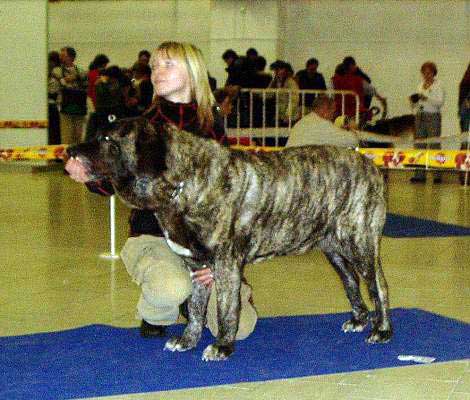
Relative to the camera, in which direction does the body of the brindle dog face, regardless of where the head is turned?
to the viewer's left

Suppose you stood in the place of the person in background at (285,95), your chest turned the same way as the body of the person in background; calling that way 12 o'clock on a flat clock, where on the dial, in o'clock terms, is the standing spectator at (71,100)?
The standing spectator is roughly at 2 o'clock from the person in background.

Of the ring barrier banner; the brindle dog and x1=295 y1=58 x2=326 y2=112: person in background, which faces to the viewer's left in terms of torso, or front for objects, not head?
the brindle dog

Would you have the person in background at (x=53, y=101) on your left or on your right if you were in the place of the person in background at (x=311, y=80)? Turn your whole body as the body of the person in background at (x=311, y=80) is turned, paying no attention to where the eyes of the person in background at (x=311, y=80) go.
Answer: on your right

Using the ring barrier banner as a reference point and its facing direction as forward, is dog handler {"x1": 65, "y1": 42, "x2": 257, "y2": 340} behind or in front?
in front

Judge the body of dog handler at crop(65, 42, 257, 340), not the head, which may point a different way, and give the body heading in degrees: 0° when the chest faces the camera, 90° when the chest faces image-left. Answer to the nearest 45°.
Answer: approximately 45°

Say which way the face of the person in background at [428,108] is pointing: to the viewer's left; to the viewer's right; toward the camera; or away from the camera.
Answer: toward the camera

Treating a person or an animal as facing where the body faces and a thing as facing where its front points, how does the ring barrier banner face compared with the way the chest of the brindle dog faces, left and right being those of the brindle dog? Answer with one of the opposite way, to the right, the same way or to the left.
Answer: to the left

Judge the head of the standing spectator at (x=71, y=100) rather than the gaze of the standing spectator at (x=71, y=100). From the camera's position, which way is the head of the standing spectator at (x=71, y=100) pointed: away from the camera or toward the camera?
toward the camera

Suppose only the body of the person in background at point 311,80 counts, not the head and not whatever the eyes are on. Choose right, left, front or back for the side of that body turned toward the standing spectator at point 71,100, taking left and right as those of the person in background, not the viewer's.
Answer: right

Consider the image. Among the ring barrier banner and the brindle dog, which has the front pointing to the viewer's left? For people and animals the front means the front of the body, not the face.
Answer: the brindle dog

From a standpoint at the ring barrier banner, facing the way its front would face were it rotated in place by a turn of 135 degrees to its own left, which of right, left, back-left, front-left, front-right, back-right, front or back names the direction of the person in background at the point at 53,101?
left

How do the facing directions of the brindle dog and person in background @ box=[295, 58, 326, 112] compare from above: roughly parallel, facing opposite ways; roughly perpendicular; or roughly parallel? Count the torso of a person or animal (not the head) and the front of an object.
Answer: roughly perpendicular

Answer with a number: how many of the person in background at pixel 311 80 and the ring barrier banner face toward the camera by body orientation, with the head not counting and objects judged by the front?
2

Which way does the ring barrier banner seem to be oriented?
toward the camera

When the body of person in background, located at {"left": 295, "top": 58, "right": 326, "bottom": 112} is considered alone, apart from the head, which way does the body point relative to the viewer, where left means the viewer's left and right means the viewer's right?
facing the viewer

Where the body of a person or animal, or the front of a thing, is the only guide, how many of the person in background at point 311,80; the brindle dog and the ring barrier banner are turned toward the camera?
2
